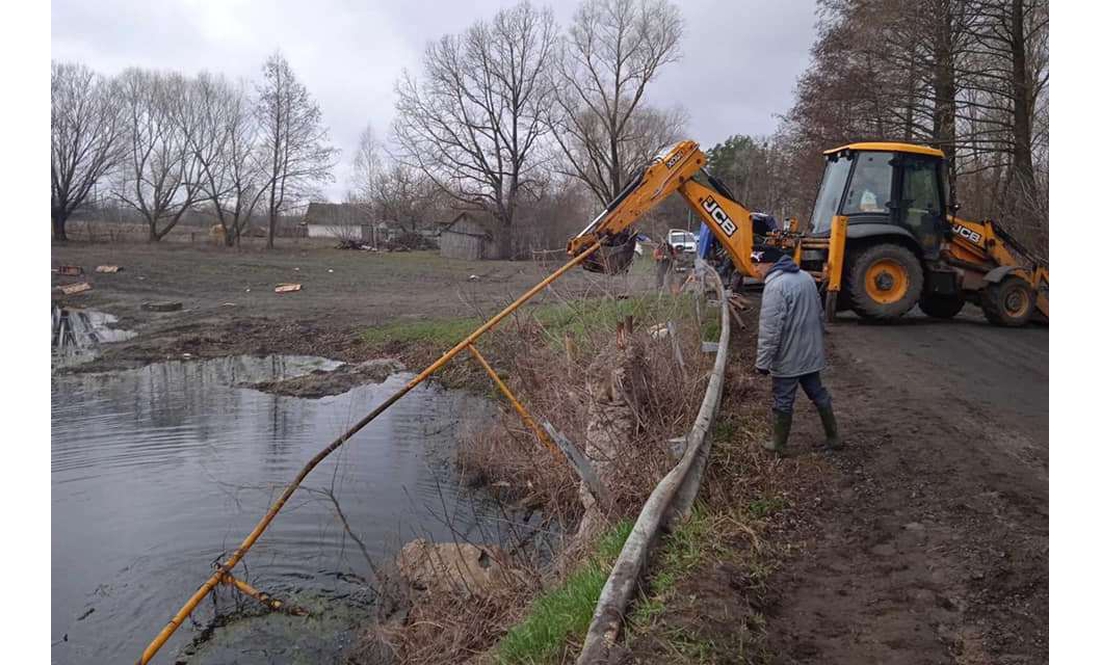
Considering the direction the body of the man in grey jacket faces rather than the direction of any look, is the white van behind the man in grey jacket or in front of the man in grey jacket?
in front

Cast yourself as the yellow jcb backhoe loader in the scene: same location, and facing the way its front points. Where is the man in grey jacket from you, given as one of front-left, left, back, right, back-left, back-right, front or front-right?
right

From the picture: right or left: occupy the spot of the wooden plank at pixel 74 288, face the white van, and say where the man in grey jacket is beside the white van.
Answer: right

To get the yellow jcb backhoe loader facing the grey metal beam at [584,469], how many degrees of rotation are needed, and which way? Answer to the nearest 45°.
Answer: approximately 90° to its right

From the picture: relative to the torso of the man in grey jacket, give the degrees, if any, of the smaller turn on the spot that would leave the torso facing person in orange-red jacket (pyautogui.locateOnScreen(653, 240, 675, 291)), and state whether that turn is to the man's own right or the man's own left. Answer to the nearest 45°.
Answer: approximately 45° to the man's own right

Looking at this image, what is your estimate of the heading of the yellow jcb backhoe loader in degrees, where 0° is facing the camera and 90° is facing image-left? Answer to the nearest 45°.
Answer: approximately 270°

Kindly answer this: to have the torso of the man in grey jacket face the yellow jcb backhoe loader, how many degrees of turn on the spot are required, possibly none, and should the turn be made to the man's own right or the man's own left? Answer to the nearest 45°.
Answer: approximately 45° to the man's own right

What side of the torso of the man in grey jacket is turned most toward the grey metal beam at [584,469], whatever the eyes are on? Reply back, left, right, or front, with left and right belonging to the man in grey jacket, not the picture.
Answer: left

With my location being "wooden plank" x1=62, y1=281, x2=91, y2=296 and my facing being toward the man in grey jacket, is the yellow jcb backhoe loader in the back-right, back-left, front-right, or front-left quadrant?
front-left

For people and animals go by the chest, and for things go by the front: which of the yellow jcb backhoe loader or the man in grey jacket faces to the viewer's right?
the yellow jcb backhoe loader

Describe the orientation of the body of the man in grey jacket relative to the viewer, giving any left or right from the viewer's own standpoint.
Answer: facing away from the viewer and to the left of the viewer

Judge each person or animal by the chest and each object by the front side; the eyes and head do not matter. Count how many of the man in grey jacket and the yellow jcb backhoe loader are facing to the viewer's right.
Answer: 1
